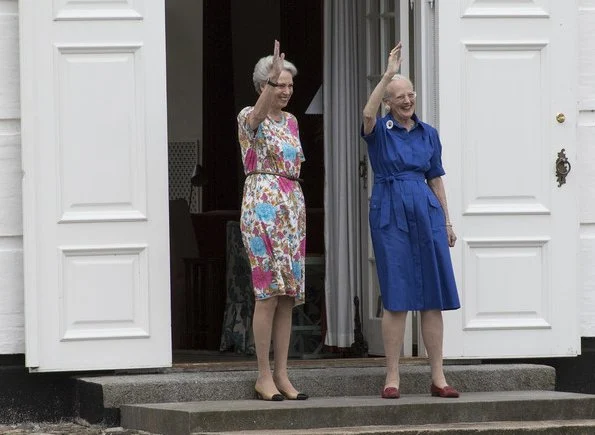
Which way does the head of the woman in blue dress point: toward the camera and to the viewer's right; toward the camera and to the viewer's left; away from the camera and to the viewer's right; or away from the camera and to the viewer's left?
toward the camera and to the viewer's right

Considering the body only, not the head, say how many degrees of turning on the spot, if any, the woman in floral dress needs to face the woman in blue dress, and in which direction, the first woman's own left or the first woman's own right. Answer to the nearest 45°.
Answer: approximately 45° to the first woman's own left

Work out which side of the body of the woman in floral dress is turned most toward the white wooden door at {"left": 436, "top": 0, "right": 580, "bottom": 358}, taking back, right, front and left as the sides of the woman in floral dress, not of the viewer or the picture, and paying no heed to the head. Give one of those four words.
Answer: left

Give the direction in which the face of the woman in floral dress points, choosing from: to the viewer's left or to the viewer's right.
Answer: to the viewer's right

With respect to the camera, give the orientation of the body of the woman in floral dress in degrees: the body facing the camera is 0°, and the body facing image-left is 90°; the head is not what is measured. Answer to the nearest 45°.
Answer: approximately 315°

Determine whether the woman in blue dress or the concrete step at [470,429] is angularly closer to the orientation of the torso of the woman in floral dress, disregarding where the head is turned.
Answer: the concrete step

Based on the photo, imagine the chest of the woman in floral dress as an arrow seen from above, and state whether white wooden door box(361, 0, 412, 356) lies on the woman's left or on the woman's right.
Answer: on the woman's left
